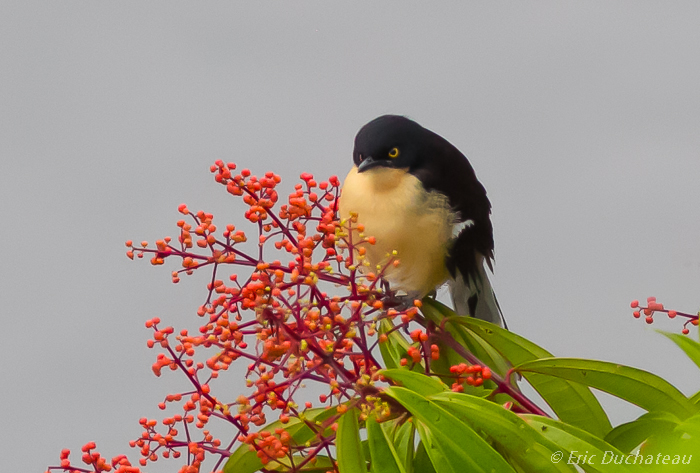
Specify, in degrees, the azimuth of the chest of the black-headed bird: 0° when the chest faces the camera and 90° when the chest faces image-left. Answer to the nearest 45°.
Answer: approximately 45°
